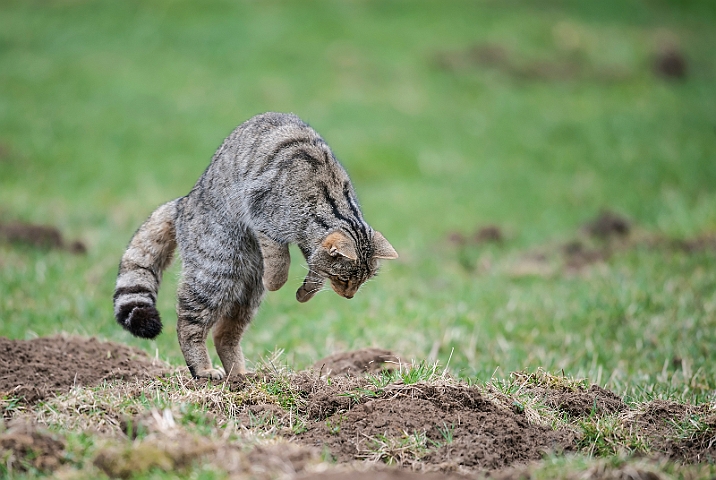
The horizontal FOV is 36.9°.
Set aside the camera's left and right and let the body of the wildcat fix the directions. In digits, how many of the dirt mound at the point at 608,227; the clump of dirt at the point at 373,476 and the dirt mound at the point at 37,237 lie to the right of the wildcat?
1

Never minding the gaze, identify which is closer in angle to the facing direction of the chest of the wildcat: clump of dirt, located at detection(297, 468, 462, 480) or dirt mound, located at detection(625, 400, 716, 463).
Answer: the dirt mound

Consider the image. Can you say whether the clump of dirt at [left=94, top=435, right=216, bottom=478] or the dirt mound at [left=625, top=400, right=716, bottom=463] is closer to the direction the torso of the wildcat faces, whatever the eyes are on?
the dirt mound

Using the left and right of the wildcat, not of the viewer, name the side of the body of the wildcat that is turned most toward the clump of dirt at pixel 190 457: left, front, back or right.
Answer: right

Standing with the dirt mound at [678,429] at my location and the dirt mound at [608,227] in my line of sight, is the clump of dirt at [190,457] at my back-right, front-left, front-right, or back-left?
back-left

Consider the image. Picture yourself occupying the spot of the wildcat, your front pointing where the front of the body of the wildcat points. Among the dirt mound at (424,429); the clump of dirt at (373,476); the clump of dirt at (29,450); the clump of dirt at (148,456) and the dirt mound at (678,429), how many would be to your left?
0

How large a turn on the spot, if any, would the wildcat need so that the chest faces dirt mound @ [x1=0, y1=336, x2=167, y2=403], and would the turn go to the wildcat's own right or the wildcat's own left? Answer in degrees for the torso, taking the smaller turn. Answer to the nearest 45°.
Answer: approximately 180°

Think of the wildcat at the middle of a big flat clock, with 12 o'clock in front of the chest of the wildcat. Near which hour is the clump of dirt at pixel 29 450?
The clump of dirt is roughly at 4 o'clock from the wildcat.

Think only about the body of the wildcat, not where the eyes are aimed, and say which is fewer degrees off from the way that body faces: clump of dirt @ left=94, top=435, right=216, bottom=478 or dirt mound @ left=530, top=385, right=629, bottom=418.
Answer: the dirt mound

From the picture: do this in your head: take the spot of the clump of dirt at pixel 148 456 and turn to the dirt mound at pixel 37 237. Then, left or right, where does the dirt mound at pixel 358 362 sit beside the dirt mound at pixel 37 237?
right

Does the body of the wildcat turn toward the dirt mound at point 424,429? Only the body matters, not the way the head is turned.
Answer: yes

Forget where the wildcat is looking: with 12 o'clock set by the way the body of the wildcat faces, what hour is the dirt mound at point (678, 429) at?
The dirt mound is roughly at 1 o'clock from the wildcat.

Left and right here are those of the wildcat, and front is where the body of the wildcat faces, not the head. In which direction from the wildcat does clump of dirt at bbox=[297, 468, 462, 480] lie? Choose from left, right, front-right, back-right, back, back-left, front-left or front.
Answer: right

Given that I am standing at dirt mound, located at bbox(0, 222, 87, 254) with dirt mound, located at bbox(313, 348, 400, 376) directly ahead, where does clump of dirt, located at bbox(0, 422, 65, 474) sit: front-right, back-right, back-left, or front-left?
front-right

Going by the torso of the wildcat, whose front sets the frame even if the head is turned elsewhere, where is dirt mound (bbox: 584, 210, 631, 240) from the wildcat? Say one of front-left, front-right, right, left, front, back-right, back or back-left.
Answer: front-left

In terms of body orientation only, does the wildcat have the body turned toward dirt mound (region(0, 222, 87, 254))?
no

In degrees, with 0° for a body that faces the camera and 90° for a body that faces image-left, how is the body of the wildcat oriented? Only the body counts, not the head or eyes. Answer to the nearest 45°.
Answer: approximately 270°
